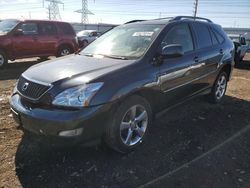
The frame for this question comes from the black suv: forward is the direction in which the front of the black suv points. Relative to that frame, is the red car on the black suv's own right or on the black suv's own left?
on the black suv's own right

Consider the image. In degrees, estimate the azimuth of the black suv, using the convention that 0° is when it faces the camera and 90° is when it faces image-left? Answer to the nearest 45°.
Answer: approximately 45°
